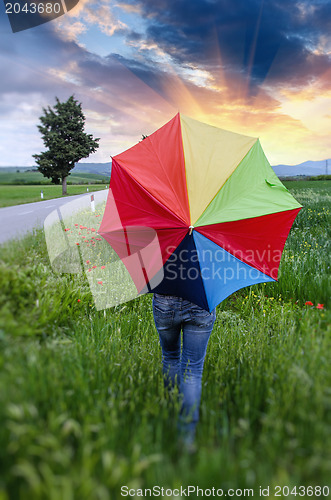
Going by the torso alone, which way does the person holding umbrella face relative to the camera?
away from the camera

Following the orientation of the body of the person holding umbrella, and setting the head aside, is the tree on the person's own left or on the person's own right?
on the person's own left
